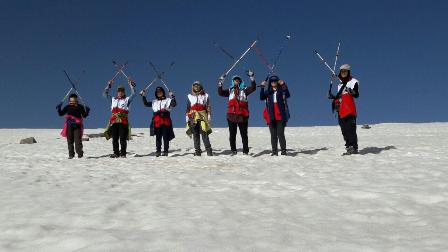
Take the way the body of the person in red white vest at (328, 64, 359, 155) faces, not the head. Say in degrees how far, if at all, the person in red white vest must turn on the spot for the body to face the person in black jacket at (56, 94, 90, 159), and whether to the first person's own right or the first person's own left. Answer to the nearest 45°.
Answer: approximately 45° to the first person's own right

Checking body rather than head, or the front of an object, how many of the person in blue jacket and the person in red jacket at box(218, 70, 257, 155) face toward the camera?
2

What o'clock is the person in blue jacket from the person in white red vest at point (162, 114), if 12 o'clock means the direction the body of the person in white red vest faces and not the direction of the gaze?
The person in blue jacket is roughly at 10 o'clock from the person in white red vest.

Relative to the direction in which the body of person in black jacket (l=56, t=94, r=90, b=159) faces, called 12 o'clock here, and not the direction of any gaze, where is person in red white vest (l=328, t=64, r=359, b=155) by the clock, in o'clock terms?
The person in red white vest is roughly at 10 o'clock from the person in black jacket.

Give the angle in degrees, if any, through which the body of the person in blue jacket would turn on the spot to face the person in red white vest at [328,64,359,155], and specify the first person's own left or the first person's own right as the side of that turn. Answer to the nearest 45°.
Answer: approximately 90° to the first person's own left

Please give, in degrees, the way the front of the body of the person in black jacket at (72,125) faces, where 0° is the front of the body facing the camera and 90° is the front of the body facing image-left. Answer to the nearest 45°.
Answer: approximately 0°

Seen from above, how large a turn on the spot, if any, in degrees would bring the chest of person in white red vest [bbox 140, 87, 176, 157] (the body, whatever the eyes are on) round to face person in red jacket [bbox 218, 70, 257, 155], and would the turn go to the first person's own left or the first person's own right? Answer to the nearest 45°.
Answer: approximately 45° to the first person's own left

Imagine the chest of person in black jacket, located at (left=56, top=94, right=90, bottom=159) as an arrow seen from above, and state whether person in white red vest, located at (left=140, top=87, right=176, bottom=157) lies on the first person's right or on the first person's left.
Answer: on the first person's left
